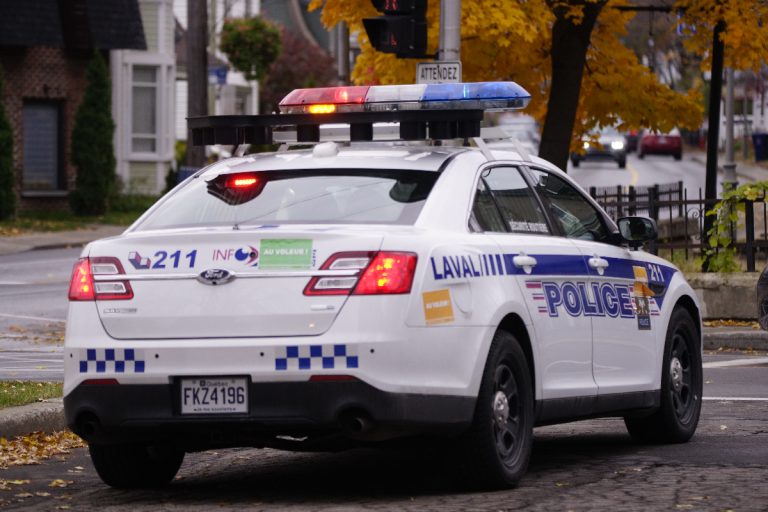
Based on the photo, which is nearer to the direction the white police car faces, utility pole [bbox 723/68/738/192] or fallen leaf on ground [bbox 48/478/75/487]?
the utility pole

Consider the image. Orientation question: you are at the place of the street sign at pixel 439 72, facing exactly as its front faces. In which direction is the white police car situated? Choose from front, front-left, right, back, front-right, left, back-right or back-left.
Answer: front

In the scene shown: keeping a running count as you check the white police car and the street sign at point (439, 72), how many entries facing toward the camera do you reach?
1

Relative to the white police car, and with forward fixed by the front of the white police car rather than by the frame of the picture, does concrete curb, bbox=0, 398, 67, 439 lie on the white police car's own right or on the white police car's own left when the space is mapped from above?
on the white police car's own left

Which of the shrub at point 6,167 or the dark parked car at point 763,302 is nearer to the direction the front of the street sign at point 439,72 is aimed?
the dark parked car

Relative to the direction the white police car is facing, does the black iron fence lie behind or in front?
in front

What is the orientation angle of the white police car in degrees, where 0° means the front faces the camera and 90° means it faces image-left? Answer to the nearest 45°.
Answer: approximately 225°

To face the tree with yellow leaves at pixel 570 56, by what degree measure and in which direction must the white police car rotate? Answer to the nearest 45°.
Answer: approximately 45° to its left

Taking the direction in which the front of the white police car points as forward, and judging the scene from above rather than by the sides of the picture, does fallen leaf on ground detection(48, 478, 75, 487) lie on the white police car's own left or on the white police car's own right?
on the white police car's own left

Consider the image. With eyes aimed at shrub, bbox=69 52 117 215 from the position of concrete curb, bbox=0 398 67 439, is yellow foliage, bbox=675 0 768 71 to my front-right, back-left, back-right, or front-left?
front-right

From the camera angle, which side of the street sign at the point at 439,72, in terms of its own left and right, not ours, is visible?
front

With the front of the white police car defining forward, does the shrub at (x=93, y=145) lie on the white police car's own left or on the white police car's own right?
on the white police car's own left

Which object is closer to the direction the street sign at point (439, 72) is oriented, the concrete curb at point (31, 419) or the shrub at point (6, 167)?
the concrete curb
